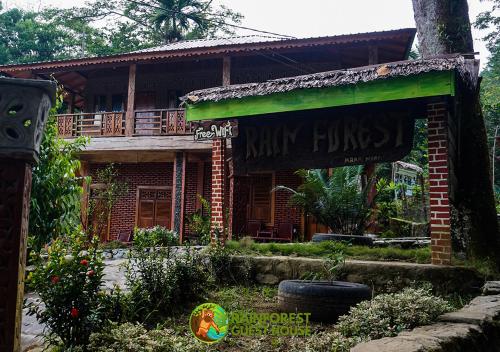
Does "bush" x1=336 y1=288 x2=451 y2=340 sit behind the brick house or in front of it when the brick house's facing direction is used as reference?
in front

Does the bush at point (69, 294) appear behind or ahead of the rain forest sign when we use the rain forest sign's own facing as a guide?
ahead

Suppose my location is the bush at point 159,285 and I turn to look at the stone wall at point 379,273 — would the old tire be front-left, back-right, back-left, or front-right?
front-right

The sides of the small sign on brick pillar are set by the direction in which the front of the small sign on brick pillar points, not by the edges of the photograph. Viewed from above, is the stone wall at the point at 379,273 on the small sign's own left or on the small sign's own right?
on the small sign's own left

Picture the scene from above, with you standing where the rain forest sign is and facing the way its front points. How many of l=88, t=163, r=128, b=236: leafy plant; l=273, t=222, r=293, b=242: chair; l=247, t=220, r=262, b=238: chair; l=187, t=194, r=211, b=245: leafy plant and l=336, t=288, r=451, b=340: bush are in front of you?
1

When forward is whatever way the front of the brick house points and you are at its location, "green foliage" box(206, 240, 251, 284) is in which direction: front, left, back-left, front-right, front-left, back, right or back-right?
front

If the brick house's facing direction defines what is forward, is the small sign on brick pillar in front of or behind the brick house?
in front

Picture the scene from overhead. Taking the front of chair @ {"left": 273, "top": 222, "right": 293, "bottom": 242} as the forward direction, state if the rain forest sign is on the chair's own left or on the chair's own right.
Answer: on the chair's own left

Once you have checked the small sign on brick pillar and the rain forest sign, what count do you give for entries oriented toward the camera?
2

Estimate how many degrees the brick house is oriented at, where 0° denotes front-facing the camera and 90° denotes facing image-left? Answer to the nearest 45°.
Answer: approximately 0°

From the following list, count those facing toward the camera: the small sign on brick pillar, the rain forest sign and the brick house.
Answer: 3

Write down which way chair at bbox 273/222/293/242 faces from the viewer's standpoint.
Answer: facing the viewer and to the left of the viewer

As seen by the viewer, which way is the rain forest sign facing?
toward the camera
